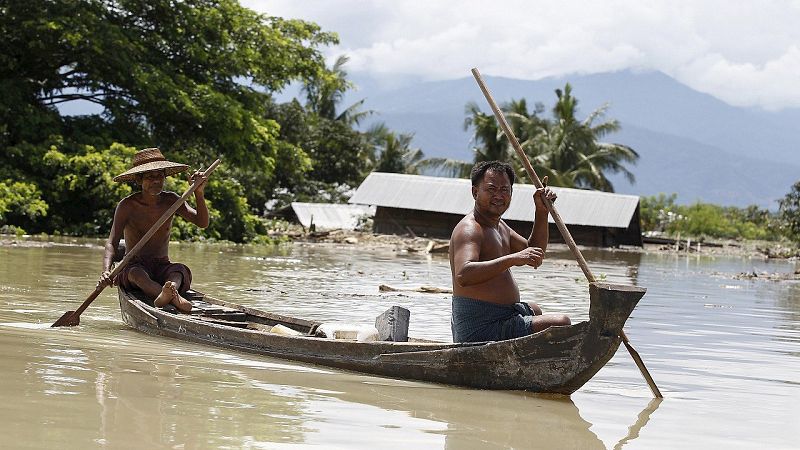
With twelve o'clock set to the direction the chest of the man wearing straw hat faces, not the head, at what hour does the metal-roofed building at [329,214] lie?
The metal-roofed building is roughly at 8 o'clock from the man wearing straw hat.

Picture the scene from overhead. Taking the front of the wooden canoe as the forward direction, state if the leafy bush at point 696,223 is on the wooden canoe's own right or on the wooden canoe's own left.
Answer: on the wooden canoe's own left

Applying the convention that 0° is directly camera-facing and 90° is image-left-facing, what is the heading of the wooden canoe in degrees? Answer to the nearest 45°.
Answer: approximately 270°

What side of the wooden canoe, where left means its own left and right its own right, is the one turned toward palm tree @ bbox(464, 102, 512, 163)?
left

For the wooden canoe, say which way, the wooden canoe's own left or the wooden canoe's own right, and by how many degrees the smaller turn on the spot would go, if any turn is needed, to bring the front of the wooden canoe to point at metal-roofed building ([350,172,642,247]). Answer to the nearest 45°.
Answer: approximately 90° to the wooden canoe's own left

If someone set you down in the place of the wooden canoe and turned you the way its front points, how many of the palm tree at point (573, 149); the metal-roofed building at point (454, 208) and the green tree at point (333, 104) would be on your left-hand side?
3

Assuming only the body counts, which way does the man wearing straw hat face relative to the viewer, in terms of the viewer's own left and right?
facing the viewer and to the right of the viewer

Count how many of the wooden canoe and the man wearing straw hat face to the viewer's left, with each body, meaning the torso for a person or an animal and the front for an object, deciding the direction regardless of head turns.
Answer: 0

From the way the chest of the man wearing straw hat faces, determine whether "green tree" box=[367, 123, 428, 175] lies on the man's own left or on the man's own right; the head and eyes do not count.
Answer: on the man's own left

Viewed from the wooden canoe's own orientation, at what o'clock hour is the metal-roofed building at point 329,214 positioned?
The metal-roofed building is roughly at 9 o'clock from the wooden canoe.

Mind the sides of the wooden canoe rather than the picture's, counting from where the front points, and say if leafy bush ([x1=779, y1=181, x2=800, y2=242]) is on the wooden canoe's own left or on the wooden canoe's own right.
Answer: on the wooden canoe's own left

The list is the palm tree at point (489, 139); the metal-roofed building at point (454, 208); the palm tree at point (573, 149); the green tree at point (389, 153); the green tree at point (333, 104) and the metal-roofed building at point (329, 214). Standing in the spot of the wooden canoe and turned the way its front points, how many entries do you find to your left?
6
